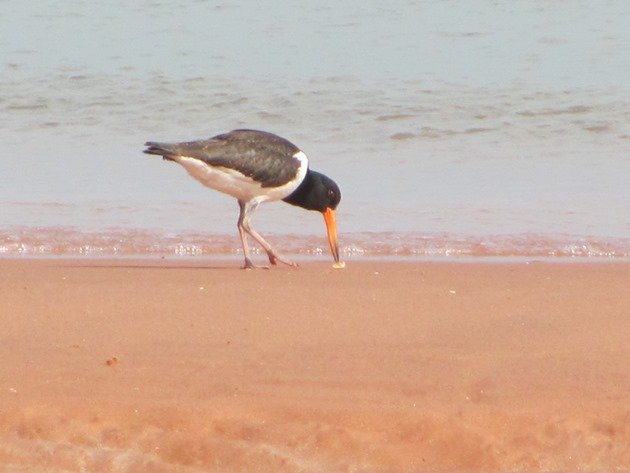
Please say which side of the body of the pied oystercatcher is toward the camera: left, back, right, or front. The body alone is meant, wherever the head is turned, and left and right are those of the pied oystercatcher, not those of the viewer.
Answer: right
